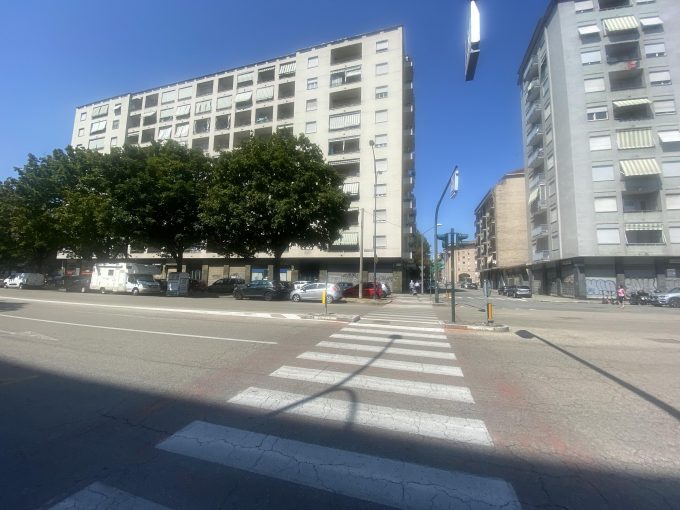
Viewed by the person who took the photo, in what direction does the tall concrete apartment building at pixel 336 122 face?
facing the viewer and to the left of the viewer

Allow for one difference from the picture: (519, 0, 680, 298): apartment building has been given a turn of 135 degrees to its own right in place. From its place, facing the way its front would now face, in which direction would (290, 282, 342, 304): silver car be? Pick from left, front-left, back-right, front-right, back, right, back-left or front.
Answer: left

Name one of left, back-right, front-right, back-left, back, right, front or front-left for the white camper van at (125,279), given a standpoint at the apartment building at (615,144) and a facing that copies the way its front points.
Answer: front-right

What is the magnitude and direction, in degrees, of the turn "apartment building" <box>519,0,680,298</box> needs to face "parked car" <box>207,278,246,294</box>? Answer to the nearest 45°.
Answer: approximately 45° to its right

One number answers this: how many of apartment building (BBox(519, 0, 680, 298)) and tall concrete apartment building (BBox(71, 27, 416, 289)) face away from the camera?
0

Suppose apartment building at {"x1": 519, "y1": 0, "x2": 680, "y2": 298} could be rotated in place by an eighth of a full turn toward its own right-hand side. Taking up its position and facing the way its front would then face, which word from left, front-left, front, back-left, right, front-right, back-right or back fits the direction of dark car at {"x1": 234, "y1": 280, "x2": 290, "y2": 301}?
front

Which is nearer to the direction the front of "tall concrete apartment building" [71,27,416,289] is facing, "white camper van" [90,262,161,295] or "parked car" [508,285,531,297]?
the white camper van

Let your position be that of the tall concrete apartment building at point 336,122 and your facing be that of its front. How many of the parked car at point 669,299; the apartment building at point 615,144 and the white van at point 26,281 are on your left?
2
